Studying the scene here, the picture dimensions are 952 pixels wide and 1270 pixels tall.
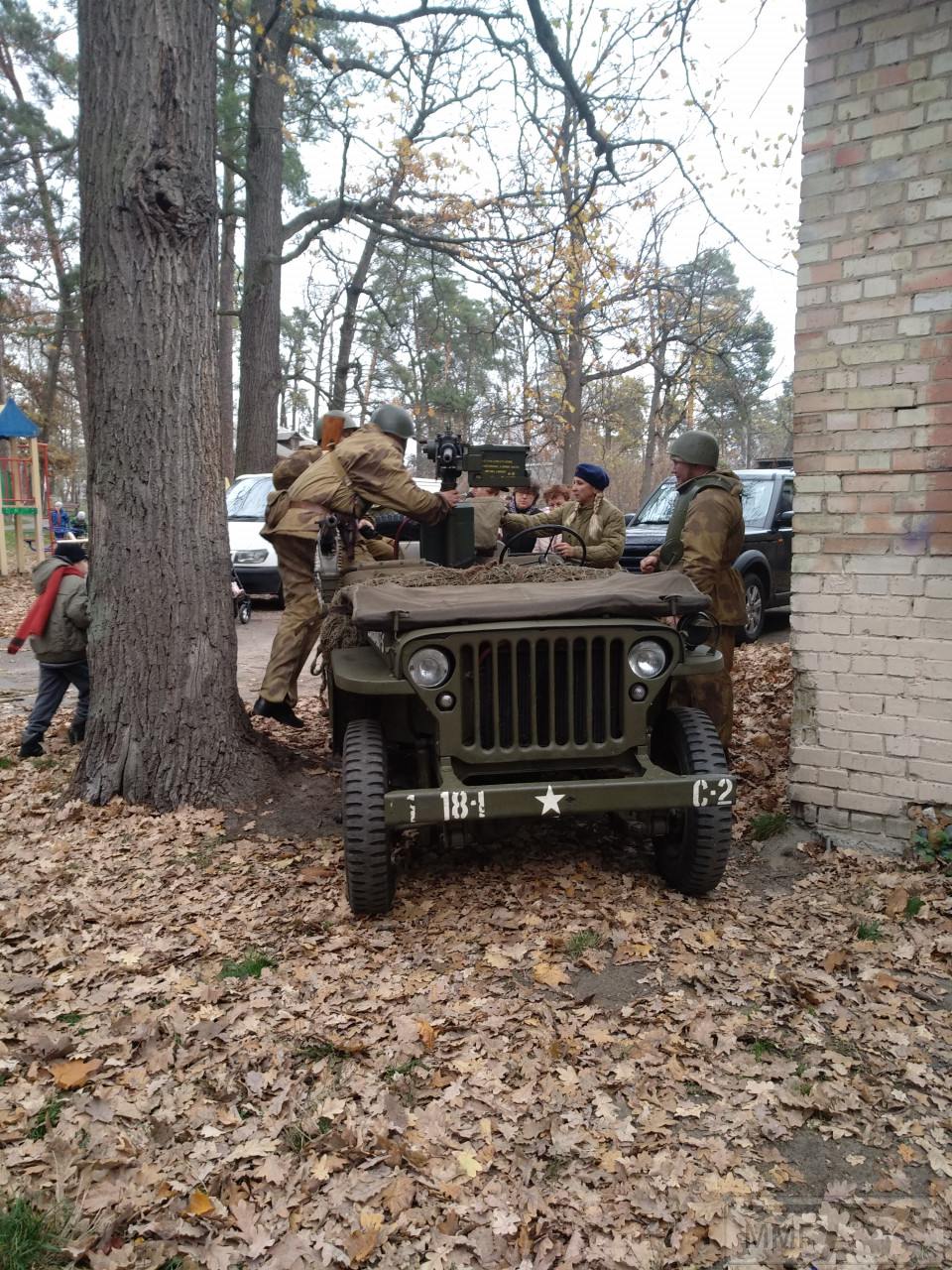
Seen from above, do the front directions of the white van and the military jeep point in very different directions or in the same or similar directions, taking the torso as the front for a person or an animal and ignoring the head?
same or similar directions

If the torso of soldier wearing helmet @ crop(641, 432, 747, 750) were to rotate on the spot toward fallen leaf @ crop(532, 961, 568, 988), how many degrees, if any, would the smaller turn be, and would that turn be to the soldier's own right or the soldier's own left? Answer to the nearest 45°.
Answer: approximately 90° to the soldier's own left

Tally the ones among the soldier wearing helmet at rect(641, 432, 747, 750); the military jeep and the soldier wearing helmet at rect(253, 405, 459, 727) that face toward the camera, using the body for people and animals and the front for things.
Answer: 1

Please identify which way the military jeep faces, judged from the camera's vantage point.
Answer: facing the viewer

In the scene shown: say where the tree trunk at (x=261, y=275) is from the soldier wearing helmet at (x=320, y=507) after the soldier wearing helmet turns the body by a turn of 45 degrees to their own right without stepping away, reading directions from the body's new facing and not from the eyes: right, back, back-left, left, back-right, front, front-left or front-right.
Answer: back-left

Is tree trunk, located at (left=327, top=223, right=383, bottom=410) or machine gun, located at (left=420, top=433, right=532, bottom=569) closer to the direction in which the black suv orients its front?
the machine gun

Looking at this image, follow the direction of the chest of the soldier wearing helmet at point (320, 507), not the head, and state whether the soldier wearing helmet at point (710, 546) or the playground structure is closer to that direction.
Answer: the soldier wearing helmet

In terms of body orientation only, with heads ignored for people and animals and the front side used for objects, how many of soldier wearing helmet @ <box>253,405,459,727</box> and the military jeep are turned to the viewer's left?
0

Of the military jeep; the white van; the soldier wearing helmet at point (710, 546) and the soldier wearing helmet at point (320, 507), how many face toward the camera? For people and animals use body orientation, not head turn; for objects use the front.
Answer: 2

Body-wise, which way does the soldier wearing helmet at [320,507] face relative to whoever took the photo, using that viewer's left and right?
facing to the right of the viewer

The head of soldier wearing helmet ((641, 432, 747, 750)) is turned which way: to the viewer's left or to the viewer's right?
to the viewer's left

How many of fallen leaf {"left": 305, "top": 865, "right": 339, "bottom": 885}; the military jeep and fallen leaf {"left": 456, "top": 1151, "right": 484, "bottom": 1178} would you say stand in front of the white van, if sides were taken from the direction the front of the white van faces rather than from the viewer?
3

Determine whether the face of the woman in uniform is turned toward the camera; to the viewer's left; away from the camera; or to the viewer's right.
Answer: to the viewer's left

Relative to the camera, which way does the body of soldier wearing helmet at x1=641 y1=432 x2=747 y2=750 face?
to the viewer's left

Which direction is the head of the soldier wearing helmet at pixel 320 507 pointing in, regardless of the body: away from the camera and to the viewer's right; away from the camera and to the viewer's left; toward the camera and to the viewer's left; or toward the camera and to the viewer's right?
away from the camera and to the viewer's right

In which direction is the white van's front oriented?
toward the camera

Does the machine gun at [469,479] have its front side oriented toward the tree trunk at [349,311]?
no

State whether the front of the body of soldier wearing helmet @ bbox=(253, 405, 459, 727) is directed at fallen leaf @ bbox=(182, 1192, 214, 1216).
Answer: no

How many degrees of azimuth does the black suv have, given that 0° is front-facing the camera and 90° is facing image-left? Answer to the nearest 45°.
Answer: approximately 45°
